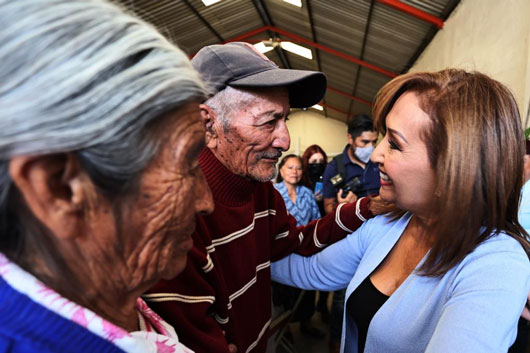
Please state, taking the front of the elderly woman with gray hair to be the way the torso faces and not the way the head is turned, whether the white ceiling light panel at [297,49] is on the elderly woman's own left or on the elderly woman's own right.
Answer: on the elderly woman's own left

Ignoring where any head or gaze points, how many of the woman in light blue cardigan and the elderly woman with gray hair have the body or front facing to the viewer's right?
1

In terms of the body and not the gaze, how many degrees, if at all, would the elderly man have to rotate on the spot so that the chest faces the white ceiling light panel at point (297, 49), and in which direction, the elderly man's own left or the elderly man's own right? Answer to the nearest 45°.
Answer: approximately 135° to the elderly man's own left

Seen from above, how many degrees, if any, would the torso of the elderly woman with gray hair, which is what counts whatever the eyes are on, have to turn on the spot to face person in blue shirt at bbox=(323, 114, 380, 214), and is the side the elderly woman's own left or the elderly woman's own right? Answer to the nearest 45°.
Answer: approximately 45° to the elderly woman's own left

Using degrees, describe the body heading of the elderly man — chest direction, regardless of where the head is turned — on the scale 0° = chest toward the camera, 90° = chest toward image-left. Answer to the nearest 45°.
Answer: approximately 315°

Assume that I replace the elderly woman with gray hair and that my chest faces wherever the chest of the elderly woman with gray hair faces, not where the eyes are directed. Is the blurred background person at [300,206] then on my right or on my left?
on my left

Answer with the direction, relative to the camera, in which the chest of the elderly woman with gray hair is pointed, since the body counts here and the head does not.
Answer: to the viewer's right

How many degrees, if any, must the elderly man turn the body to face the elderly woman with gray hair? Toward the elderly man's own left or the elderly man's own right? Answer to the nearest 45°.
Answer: approximately 45° to the elderly man's own right

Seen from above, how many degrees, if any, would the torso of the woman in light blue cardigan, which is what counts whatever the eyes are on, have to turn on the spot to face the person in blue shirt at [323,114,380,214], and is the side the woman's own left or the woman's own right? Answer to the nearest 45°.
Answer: approximately 135° to the woman's own right

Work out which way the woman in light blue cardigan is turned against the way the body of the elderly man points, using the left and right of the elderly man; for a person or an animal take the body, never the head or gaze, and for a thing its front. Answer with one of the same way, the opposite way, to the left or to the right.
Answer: to the right

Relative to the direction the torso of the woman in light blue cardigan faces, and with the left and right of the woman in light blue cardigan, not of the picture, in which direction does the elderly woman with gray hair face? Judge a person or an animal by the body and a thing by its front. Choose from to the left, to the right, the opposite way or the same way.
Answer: the opposite way

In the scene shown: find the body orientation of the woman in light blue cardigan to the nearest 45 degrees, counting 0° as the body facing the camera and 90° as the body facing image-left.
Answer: approximately 45°
